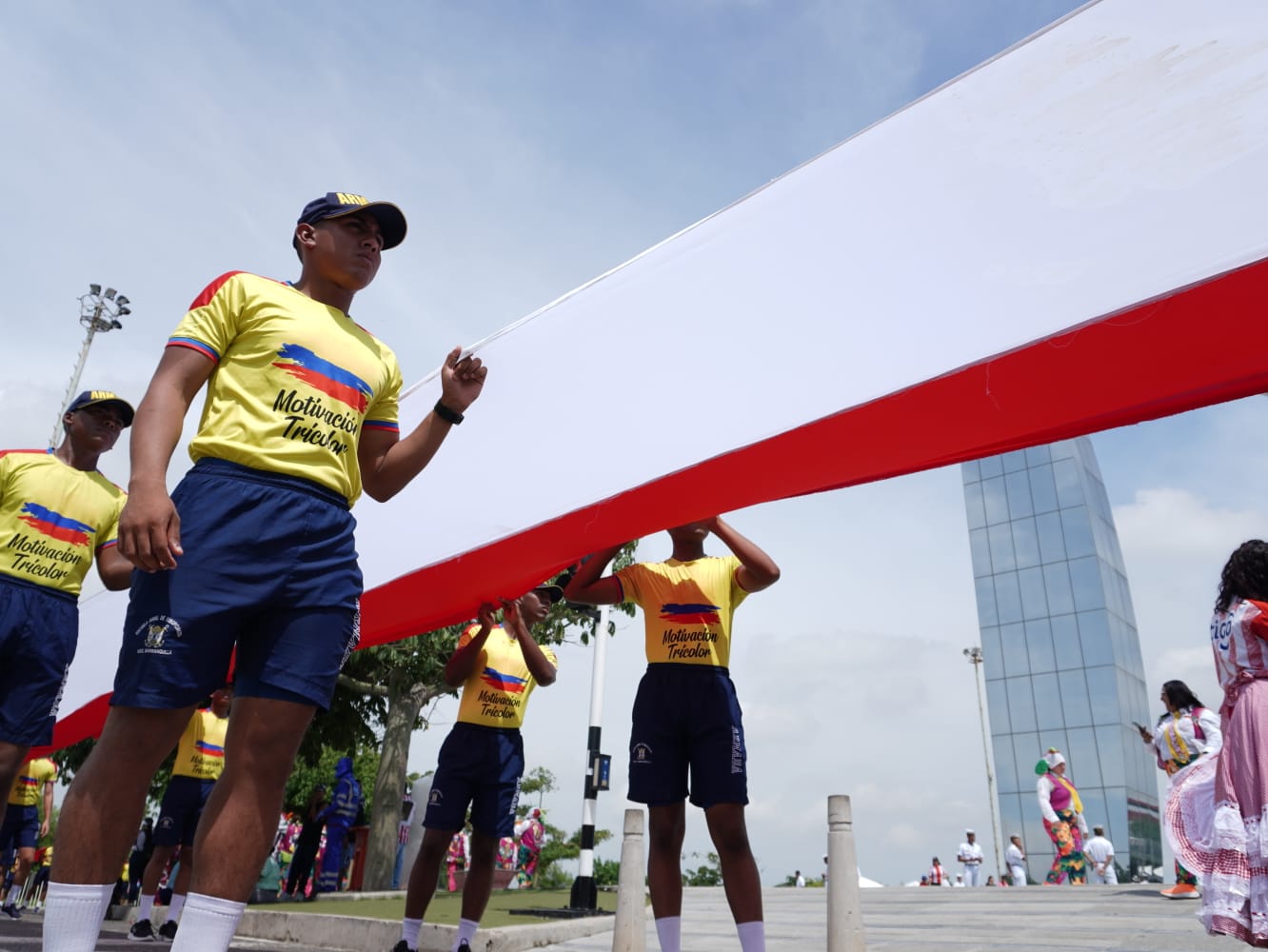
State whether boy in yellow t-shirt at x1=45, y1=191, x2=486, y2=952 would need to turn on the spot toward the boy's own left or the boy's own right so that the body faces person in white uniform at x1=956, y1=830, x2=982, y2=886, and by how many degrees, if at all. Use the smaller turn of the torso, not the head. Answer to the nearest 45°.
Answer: approximately 90° to the boy's own left

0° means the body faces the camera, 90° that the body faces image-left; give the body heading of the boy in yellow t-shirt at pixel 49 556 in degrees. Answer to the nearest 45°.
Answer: approximately 0°

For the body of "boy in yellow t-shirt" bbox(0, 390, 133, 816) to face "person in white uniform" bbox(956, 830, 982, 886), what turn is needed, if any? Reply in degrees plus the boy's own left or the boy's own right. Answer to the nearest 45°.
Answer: approximately 135° to the boy's own left

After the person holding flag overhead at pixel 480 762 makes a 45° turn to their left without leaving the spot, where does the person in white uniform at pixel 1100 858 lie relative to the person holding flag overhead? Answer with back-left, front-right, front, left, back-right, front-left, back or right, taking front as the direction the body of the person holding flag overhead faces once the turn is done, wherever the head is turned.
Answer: left

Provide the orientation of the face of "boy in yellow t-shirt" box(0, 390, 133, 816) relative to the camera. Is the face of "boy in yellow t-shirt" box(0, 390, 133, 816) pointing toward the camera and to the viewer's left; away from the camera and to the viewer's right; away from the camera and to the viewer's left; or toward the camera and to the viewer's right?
toward the camera and to the viewer's right

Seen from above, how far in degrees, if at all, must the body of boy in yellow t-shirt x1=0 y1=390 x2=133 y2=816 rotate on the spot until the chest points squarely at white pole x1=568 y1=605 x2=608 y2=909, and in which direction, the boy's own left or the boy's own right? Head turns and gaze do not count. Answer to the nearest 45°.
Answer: approximately 135° to the boy's own left

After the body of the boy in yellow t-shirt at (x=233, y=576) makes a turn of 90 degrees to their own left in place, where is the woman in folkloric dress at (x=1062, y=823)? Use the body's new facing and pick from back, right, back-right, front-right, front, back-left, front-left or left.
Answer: front

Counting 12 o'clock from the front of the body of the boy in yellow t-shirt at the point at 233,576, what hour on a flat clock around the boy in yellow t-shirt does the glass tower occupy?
The glass tower is roughly at 9 o'clock from the boy in yellow t-shirt.

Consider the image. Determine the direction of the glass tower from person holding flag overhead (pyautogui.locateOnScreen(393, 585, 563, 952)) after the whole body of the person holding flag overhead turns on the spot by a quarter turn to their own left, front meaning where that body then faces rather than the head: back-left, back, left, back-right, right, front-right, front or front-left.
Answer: front-left

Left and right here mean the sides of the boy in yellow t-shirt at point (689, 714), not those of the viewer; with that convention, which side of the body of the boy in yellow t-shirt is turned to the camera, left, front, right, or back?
front

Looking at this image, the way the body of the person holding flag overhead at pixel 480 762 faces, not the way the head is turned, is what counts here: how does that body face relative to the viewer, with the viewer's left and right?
facing the viewer
